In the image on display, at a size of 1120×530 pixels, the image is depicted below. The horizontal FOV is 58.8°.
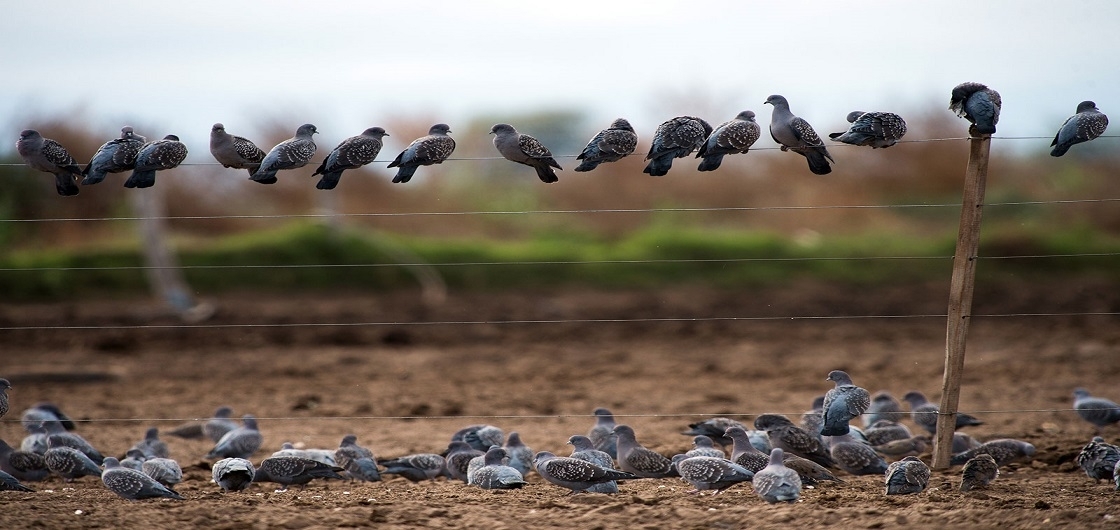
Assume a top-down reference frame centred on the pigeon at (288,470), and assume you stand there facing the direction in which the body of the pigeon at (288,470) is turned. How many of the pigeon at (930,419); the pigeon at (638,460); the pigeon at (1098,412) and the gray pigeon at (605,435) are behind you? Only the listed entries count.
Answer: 4

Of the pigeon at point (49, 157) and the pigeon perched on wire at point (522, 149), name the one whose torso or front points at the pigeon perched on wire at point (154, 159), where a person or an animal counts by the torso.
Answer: the pigeon perched on wire at point (522, 149)

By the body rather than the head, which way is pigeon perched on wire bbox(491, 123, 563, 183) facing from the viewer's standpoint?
to the viewer's left

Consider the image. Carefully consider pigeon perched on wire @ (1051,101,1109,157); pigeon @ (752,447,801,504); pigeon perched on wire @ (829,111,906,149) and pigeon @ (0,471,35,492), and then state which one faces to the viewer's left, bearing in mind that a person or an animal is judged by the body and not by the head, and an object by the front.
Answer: pigeon @ (0,471,35,492)

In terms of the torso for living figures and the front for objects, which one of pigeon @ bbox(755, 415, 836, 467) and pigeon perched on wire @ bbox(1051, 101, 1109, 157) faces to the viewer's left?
the pigeon

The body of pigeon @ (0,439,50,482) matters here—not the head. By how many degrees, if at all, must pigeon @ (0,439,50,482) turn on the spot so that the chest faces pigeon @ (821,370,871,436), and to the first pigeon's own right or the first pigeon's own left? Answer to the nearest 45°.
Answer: approximately 135° to the first pigeon's own left

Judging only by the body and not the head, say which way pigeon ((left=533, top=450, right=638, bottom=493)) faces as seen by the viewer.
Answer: to the viewer's left

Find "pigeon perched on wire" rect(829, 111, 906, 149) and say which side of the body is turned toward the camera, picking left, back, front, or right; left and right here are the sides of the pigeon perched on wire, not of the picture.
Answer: right

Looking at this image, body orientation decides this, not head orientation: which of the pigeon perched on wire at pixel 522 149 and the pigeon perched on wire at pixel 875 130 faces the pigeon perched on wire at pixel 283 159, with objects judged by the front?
the pigeon perched on wire at pixel 522 149

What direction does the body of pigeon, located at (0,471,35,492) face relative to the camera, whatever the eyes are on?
to the viewer's left

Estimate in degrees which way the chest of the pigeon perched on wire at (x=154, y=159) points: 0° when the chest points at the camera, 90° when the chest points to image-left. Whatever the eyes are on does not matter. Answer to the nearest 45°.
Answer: approximately 225°

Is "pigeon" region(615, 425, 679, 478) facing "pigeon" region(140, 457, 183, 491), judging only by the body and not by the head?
yes

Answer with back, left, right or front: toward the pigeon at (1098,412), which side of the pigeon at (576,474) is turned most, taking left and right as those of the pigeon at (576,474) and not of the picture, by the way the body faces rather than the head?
back
